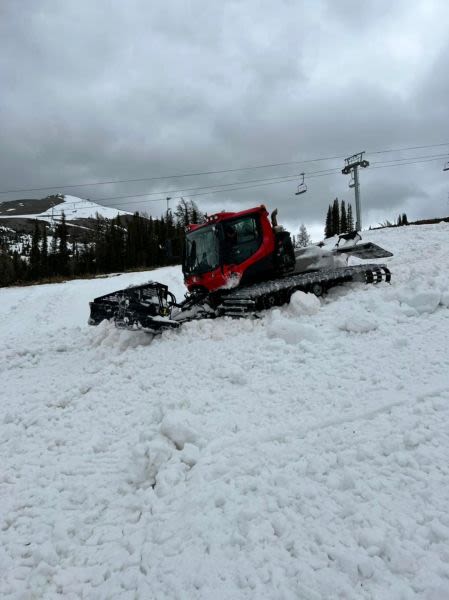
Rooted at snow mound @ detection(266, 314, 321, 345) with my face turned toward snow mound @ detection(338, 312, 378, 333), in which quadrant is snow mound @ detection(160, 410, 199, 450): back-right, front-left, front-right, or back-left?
back-right

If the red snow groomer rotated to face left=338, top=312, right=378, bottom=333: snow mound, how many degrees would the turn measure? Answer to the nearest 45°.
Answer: approximately 90° to its left

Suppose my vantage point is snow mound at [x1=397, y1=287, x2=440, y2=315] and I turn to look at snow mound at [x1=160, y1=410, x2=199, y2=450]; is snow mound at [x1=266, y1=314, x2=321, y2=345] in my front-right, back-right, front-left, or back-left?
front-right

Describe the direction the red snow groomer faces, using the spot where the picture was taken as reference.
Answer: facing the viewer and to the left of the viewer

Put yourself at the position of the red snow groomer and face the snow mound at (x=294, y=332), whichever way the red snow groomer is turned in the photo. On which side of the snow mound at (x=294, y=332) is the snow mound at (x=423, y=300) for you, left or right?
left

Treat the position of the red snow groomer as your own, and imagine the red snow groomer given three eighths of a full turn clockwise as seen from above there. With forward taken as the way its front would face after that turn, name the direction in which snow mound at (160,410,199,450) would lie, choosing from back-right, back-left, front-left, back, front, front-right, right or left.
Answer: back

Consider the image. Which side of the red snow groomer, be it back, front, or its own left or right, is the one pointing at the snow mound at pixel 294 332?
left
